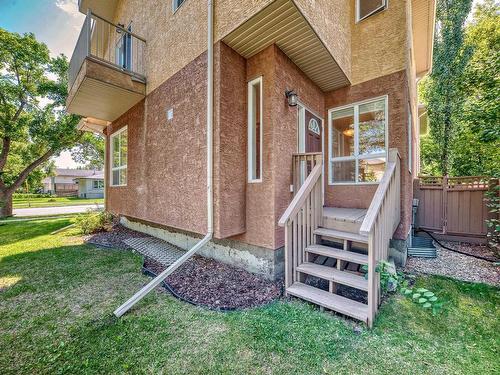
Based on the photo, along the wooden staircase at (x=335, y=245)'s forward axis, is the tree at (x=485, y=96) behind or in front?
behind

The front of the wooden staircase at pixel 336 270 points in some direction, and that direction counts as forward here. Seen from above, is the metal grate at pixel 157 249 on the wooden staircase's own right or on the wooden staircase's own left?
on the wooden staircase's own right

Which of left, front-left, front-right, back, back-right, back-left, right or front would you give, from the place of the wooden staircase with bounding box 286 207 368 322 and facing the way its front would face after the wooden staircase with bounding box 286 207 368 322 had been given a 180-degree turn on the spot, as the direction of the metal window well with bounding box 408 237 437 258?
front

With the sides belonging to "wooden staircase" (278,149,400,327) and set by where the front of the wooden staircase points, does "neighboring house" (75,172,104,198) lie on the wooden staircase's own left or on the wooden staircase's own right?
on the wooden staircase's own right

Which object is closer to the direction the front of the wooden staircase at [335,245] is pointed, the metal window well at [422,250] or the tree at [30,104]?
the tree

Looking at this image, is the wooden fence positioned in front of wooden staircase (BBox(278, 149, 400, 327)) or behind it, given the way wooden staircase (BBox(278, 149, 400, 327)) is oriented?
behind

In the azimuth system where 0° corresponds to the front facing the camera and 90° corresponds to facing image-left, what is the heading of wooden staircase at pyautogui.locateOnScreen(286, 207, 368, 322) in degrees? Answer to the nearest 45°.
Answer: approximately 45°

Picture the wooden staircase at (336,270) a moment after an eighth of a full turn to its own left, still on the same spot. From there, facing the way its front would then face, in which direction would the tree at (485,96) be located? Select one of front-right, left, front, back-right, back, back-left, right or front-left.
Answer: back-left

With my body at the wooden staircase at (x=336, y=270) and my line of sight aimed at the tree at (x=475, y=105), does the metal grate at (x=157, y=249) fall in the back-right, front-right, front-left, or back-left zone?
back-left

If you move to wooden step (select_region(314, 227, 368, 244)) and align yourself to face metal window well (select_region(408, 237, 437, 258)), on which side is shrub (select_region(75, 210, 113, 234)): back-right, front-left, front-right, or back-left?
back-left

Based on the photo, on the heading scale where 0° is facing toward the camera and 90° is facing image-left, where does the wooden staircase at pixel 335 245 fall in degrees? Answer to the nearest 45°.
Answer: approximately 45°

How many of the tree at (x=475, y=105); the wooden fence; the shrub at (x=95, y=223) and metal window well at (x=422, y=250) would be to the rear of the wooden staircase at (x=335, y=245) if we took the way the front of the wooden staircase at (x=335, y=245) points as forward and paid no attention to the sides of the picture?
3

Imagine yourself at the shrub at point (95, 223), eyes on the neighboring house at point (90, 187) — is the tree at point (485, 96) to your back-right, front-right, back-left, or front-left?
back-right

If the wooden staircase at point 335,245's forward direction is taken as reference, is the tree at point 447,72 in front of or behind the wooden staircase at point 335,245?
behind
